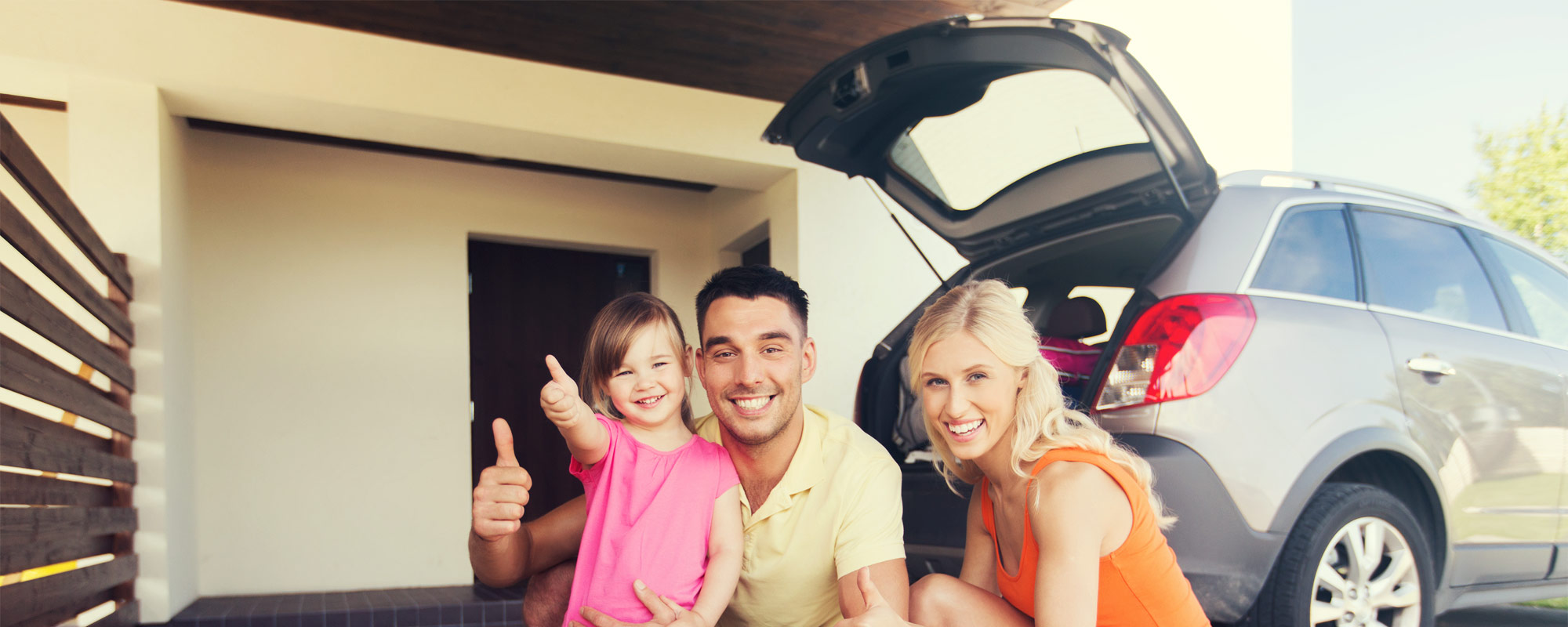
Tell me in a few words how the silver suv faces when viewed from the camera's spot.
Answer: facing away from the viewer and to the right of the viewer

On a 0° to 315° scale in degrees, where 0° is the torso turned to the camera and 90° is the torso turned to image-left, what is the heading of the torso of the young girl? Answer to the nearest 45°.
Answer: approximately 0°

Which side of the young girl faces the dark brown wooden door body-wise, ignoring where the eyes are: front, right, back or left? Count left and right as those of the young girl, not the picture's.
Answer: back

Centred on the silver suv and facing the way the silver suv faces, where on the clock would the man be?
The man is roughly at 6 o'clock from the silver suv.

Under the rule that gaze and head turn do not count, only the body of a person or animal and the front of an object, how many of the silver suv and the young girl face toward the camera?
1
